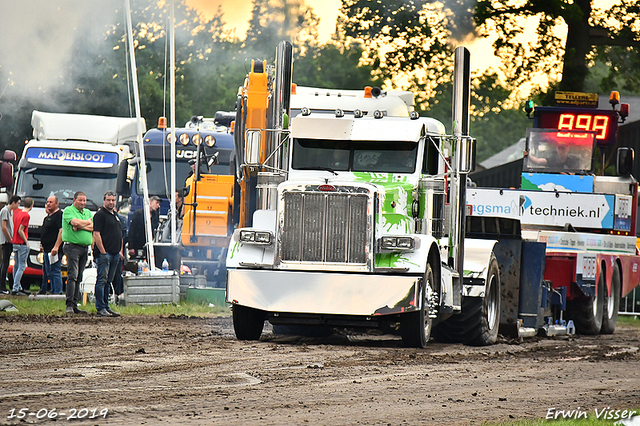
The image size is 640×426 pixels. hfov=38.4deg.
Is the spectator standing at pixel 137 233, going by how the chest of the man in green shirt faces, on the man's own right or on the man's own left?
on the man's own left

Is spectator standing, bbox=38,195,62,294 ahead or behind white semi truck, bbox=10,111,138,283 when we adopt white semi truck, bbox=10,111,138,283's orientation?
ahead

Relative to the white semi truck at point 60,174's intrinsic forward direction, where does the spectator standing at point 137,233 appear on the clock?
The spectator standing is roughly at 11 o'clock from the white semi truck.

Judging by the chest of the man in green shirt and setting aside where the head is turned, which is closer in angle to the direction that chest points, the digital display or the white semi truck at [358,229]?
the white semi truck

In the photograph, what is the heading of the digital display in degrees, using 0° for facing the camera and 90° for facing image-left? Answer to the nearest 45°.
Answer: approximately 0°

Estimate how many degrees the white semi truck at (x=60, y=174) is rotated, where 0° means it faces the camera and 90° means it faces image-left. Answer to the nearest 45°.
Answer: approximately 0°

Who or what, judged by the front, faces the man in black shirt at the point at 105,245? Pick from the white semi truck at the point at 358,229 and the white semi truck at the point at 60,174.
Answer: the white semi truck at the point at 60,174

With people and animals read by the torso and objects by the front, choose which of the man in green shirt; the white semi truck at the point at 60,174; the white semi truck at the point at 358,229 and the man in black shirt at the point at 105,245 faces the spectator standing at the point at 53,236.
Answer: the white semi truck at the point at 60,174

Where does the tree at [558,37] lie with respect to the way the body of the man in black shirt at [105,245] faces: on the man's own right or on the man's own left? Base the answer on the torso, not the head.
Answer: on the man's own left
